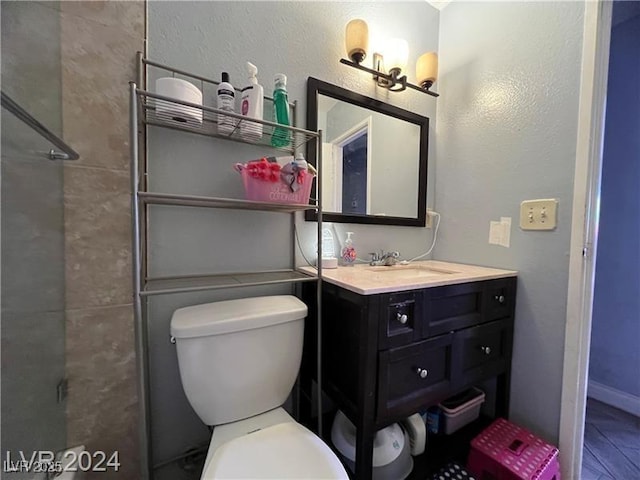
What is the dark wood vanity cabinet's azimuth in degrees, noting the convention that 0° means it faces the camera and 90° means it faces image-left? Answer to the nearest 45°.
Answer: approximately 315°

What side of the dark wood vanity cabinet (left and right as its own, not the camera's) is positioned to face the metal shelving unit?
right

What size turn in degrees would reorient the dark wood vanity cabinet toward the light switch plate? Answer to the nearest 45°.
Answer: approximately 90° to its left

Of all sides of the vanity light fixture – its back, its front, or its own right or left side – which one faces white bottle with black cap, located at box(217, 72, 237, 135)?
right

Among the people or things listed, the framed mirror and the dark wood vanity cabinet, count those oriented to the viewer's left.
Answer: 0

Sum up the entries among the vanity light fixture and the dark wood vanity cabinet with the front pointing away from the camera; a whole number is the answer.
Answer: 0
